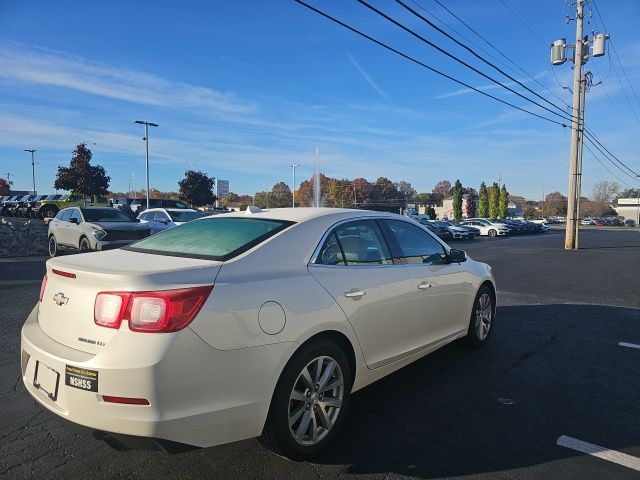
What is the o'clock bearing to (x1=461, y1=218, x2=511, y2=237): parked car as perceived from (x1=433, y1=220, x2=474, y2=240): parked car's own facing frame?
(x1=461, y1=218, x2=511, y2=237): parked car is roughly at 8 o'clock from (x1=433, y1=220, x2=474, y2=240): parked car.

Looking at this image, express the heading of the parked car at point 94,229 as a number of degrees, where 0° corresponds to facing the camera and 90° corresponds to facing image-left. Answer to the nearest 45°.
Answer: approximately 315°

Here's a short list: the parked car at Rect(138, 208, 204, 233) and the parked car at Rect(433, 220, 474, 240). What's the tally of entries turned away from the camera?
0

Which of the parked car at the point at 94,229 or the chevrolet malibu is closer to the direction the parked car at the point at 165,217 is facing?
the chevrolet malibu

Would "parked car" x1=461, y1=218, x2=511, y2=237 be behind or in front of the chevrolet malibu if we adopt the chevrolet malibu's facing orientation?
in front
